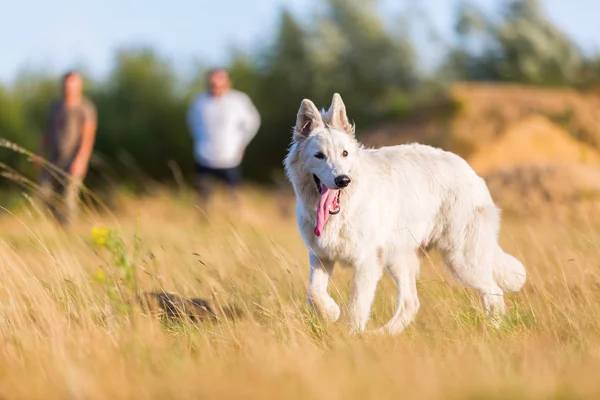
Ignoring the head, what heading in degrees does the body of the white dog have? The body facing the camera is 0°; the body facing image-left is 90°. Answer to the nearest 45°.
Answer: approximately 45°

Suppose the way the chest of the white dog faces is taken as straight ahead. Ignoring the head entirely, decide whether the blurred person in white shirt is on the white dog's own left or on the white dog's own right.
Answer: on the white dog's own right
